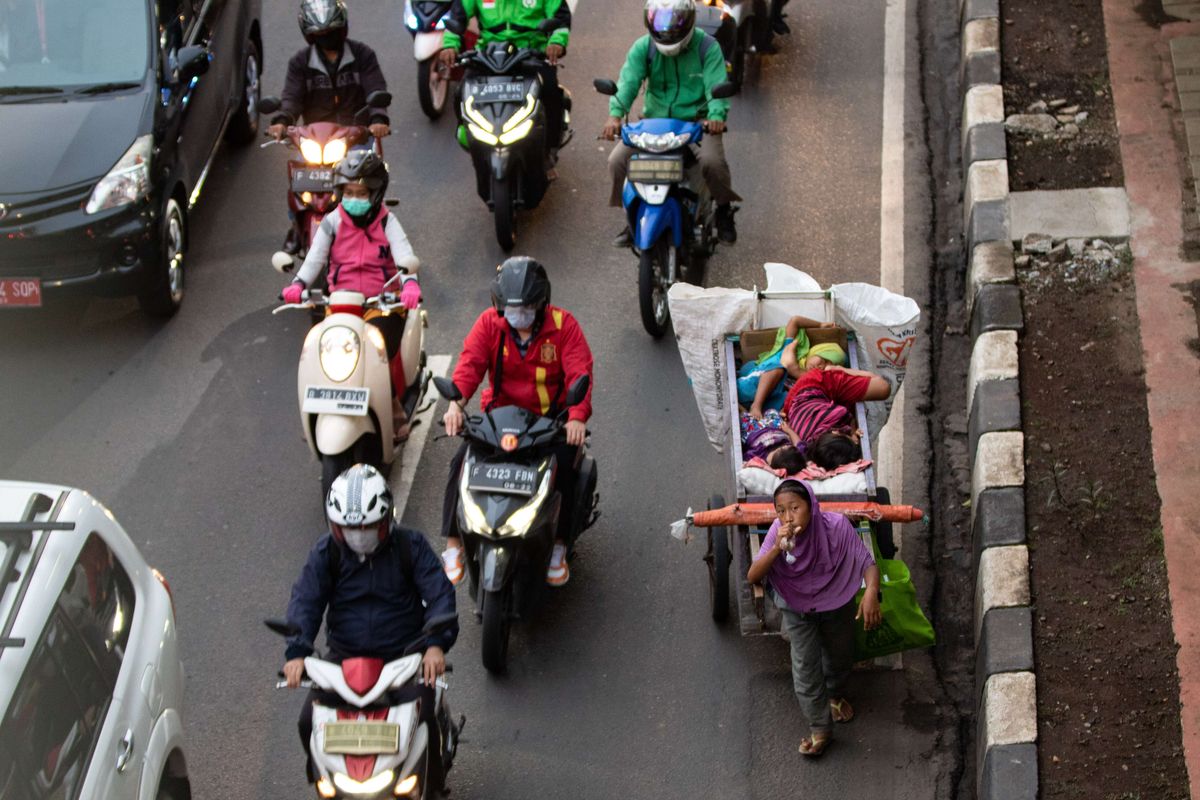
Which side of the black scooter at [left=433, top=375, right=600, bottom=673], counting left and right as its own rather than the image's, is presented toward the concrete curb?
left

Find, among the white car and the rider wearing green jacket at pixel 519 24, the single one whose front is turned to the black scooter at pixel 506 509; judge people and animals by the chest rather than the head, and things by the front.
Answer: the rider wearing green jacket

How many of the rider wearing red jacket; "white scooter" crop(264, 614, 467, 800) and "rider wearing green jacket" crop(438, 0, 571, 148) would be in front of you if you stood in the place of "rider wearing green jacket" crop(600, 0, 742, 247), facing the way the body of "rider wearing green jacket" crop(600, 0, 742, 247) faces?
2

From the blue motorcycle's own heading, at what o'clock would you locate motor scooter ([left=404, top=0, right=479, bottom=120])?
The motor scooter is roughly at 5 o'clock from the blue motorcycle.

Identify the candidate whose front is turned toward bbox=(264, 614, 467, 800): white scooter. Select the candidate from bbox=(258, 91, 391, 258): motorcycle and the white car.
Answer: the motorcycle

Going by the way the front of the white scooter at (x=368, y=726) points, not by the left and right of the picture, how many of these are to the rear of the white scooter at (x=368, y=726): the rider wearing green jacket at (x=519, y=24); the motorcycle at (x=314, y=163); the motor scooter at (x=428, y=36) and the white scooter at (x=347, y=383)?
4

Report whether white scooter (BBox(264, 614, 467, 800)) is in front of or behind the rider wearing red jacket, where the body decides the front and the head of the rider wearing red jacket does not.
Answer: in front

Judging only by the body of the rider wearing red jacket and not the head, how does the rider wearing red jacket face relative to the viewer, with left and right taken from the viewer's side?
facing the viewer

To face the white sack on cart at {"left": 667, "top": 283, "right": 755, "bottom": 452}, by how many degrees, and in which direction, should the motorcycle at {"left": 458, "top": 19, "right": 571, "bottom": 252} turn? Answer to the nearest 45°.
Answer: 0° — it already faces it

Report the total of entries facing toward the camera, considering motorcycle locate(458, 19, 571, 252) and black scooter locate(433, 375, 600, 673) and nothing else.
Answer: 2

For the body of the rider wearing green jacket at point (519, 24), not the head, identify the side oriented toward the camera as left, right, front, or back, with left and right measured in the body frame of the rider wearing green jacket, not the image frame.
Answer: front

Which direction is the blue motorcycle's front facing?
toward the camera

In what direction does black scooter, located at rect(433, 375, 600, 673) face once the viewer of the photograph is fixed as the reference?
facing the viewer

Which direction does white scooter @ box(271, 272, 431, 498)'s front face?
toward the camera

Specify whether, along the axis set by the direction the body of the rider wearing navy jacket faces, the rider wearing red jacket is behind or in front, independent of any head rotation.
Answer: behind

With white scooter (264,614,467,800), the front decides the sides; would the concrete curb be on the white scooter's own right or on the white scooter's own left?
on the white scooter's own left
